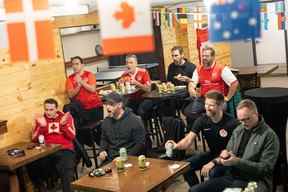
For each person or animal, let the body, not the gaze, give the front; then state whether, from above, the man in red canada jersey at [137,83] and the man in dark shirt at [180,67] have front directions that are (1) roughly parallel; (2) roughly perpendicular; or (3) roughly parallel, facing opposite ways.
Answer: roughly parallel

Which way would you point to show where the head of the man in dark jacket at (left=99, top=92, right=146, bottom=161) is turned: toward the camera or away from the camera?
toward the camera

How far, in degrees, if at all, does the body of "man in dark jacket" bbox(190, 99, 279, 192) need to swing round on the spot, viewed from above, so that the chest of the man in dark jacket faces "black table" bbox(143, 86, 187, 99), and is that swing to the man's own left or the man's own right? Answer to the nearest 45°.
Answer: approximately 135° to the man's own right

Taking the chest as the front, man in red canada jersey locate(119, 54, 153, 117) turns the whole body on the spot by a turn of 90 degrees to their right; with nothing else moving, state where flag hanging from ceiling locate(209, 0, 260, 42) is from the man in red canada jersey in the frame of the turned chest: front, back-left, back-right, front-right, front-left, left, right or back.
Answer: back-left

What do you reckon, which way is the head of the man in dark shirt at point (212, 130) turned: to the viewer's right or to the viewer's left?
to the viewer's left

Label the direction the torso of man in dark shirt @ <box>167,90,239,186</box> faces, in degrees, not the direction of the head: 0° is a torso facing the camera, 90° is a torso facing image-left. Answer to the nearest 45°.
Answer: approximately 45°

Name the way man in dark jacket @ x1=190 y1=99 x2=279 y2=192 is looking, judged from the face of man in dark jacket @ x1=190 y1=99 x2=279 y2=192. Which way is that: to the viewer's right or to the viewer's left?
to the viewer's left

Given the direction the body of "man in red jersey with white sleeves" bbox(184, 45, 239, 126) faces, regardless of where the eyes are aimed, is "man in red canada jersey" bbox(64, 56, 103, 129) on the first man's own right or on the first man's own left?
on the first man's own right

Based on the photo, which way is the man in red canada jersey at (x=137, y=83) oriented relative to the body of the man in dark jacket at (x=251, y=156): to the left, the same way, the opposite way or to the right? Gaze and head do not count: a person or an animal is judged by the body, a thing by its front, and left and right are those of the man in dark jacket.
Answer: the same way

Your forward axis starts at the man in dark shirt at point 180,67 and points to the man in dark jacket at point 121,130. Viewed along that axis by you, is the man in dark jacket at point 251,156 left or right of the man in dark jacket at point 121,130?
left

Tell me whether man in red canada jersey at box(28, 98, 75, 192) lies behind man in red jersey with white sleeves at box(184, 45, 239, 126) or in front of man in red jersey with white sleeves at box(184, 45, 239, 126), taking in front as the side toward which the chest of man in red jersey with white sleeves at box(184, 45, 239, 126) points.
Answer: in front

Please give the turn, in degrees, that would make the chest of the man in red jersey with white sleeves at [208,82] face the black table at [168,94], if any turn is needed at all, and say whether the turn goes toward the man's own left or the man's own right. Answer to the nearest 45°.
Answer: approximately 90° to the man's own right

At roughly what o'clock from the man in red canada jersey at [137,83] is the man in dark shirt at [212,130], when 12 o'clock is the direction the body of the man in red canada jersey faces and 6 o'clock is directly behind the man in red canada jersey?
The man in dark shirt is roughly at 10 o'clock from the man in red canada jersey.

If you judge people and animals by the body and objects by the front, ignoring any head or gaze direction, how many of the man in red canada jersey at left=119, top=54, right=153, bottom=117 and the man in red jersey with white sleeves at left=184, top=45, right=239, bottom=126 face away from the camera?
0
